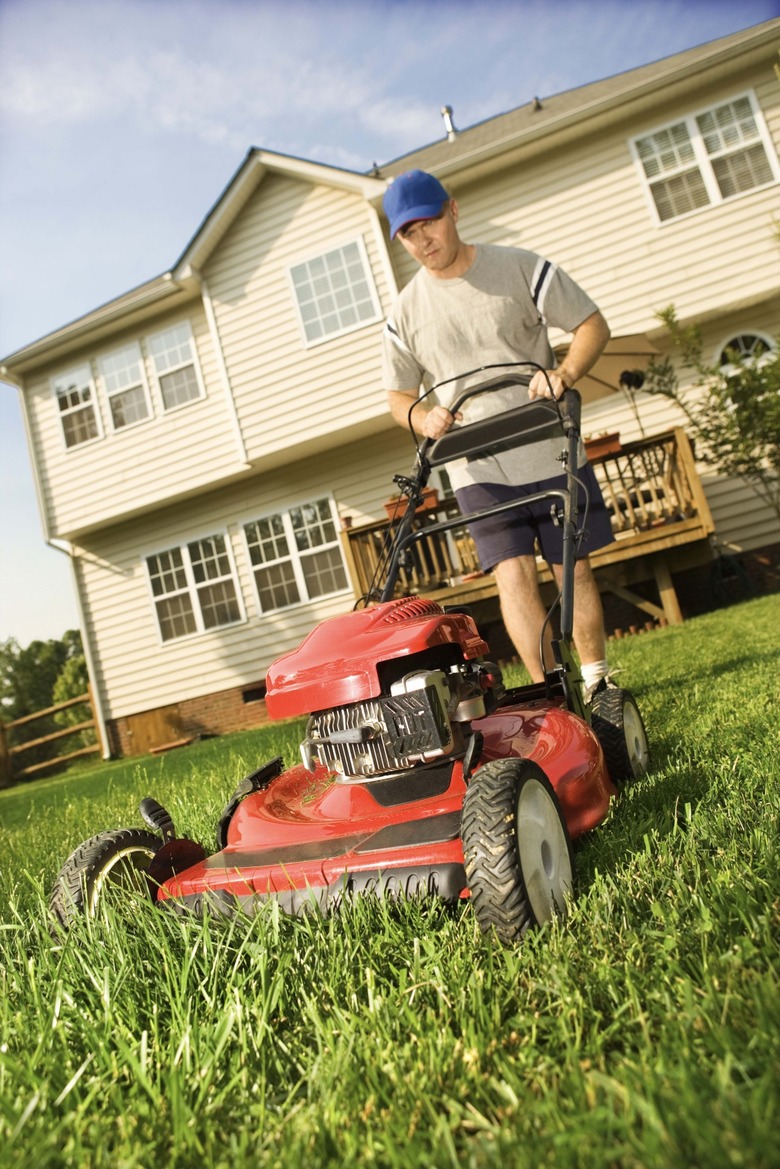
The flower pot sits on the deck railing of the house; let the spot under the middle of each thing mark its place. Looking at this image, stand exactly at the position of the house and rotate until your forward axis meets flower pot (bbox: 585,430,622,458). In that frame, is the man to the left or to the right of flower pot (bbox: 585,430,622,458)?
right

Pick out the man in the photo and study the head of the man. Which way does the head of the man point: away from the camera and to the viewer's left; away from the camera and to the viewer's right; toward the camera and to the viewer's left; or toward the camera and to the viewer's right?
toward the camera and to the viewer's left

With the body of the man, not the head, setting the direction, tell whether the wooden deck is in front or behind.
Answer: behind

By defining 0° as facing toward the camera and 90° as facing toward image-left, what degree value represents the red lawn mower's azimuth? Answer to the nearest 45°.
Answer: approximately 45°

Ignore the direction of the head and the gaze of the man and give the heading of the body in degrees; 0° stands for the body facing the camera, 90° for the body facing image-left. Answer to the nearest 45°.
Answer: approximately 0°

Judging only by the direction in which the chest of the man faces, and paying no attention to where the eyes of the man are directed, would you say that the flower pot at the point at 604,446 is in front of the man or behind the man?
behind

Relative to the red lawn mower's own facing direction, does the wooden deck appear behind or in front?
behind
